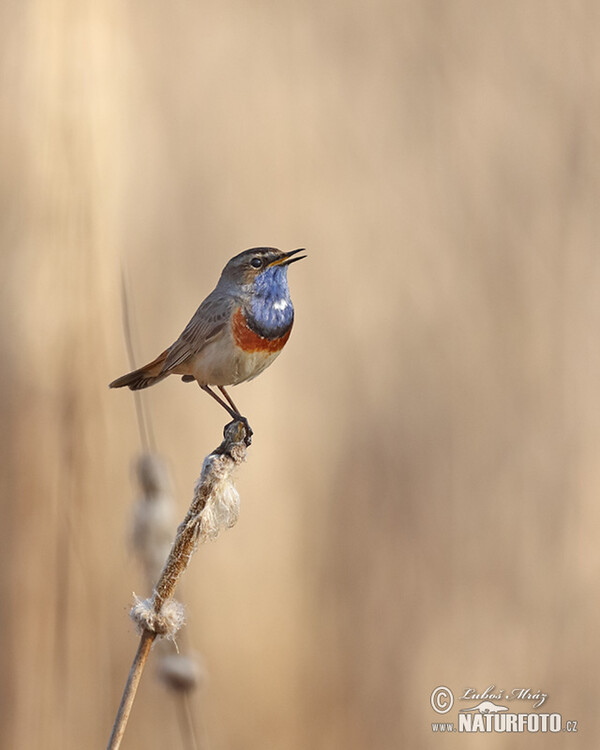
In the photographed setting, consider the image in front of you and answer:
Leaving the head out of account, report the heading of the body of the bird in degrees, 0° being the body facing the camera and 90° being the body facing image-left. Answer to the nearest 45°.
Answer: approximately 270°
